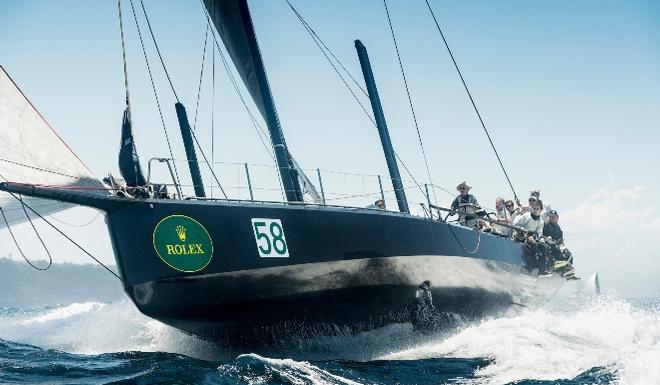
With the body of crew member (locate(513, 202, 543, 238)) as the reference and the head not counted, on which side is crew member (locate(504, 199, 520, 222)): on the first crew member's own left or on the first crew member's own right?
on the first crew member's own right

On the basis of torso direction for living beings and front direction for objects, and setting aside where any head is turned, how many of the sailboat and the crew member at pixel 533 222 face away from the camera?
0

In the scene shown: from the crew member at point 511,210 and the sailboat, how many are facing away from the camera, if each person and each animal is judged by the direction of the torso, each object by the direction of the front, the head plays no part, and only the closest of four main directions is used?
0

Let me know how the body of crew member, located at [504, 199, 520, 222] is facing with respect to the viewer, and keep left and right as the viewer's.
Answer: facing the viewer and to the left of the viewer

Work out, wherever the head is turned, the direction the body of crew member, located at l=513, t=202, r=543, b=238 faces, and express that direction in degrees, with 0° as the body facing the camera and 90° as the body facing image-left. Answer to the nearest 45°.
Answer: approximately 45°

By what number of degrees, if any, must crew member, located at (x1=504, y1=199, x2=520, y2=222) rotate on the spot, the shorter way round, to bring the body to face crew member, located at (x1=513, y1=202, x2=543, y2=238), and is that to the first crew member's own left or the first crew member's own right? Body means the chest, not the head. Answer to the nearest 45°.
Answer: approximately 45° to the first crew member's own left
